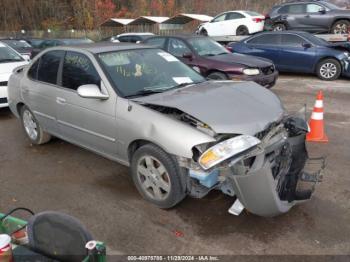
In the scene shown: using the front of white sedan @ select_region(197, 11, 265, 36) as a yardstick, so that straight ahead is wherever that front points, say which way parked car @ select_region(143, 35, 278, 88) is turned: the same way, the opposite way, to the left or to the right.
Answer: the opposite way

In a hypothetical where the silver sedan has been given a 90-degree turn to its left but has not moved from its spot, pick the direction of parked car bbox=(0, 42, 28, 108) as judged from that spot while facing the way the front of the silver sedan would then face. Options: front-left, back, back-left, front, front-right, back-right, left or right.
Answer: left

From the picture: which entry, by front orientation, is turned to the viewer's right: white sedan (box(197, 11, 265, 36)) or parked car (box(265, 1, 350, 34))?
the parked car

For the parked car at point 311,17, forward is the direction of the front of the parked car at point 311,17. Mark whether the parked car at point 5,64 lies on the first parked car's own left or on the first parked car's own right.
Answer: on the first parked car's own right

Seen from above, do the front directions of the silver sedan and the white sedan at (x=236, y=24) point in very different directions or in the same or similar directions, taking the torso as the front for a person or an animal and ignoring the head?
very different directions

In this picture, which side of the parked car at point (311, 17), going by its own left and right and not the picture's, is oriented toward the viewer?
right

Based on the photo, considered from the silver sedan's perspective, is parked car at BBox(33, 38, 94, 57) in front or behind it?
behind

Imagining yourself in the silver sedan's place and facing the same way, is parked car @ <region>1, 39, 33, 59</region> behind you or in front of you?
behind

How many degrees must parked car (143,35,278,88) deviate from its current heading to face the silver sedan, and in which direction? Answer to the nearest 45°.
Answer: approximately 45° to its right

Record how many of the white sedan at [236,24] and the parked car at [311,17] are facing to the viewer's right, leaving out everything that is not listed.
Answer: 1

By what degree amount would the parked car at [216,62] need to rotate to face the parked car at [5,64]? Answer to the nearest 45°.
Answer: approximately 135° to its right

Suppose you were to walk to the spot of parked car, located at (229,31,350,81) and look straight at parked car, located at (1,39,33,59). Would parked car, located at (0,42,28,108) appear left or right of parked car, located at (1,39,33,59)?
left
